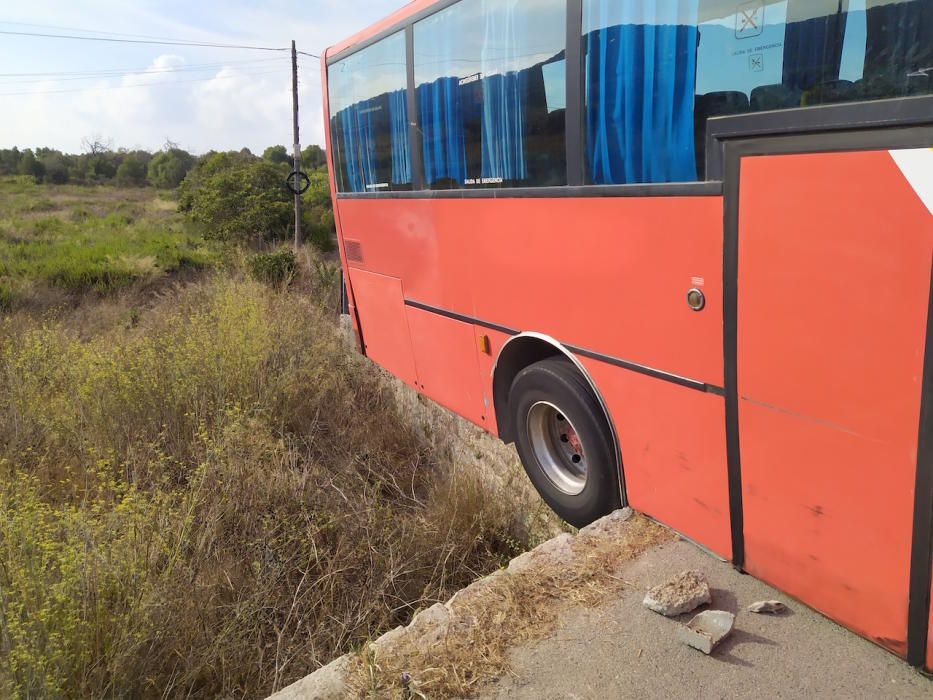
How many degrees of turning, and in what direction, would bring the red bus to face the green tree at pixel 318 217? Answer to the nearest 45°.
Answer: approximately 180°

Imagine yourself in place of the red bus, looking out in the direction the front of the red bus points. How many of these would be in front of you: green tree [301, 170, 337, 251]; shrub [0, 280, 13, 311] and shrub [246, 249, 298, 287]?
0

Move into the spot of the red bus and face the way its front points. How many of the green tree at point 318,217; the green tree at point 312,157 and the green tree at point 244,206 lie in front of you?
0

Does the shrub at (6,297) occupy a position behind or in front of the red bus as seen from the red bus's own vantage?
behind

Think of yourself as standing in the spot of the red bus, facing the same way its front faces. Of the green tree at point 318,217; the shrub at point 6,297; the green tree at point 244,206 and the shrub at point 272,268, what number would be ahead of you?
0

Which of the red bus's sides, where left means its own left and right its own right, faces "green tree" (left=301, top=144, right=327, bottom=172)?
back

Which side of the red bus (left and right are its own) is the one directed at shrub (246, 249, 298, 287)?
back

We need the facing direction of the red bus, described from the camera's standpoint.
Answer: facing the viewer and to the right of the viewer
